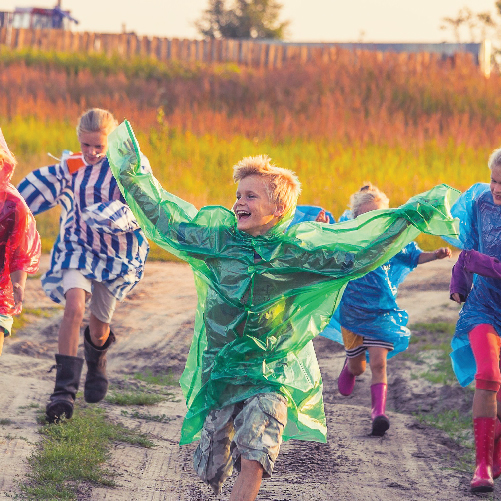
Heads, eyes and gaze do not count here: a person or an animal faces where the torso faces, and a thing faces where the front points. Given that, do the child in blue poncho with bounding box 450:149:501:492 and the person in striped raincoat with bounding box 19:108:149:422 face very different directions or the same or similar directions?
same or similar directions

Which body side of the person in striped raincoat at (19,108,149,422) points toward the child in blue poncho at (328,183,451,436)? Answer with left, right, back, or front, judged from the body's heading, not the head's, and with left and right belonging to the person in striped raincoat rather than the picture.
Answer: left

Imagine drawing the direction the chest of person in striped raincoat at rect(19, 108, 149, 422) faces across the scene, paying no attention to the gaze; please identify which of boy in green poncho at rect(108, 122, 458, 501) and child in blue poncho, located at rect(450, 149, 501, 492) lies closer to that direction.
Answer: the boy in green poncho

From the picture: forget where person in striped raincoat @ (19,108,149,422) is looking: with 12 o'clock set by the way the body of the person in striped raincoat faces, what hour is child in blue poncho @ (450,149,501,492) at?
The child in blue poncho is roughly at 10 o'clock from the person in striped raincoat.

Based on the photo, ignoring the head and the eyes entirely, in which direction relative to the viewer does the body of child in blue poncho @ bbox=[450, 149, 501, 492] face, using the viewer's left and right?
facing the viewer

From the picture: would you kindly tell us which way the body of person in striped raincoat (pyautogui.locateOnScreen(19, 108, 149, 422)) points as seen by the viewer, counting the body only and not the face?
toward the camera

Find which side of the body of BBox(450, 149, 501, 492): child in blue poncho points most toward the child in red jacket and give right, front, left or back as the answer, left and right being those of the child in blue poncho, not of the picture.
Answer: right

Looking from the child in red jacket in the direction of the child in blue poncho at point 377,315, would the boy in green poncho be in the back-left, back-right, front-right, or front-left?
front-right

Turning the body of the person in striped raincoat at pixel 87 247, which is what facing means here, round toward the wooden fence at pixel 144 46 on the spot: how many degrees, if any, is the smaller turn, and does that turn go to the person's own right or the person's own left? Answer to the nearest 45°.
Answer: approximately 180°

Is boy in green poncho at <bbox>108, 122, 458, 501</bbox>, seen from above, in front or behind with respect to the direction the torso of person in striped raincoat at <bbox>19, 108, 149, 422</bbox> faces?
in front

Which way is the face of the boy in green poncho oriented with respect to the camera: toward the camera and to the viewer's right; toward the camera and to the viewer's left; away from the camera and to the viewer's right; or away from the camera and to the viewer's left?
toward the camera and to the viewer's left

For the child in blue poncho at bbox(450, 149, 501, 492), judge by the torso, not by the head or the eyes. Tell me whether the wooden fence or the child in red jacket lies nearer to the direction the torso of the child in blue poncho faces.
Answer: the child in red jacket
